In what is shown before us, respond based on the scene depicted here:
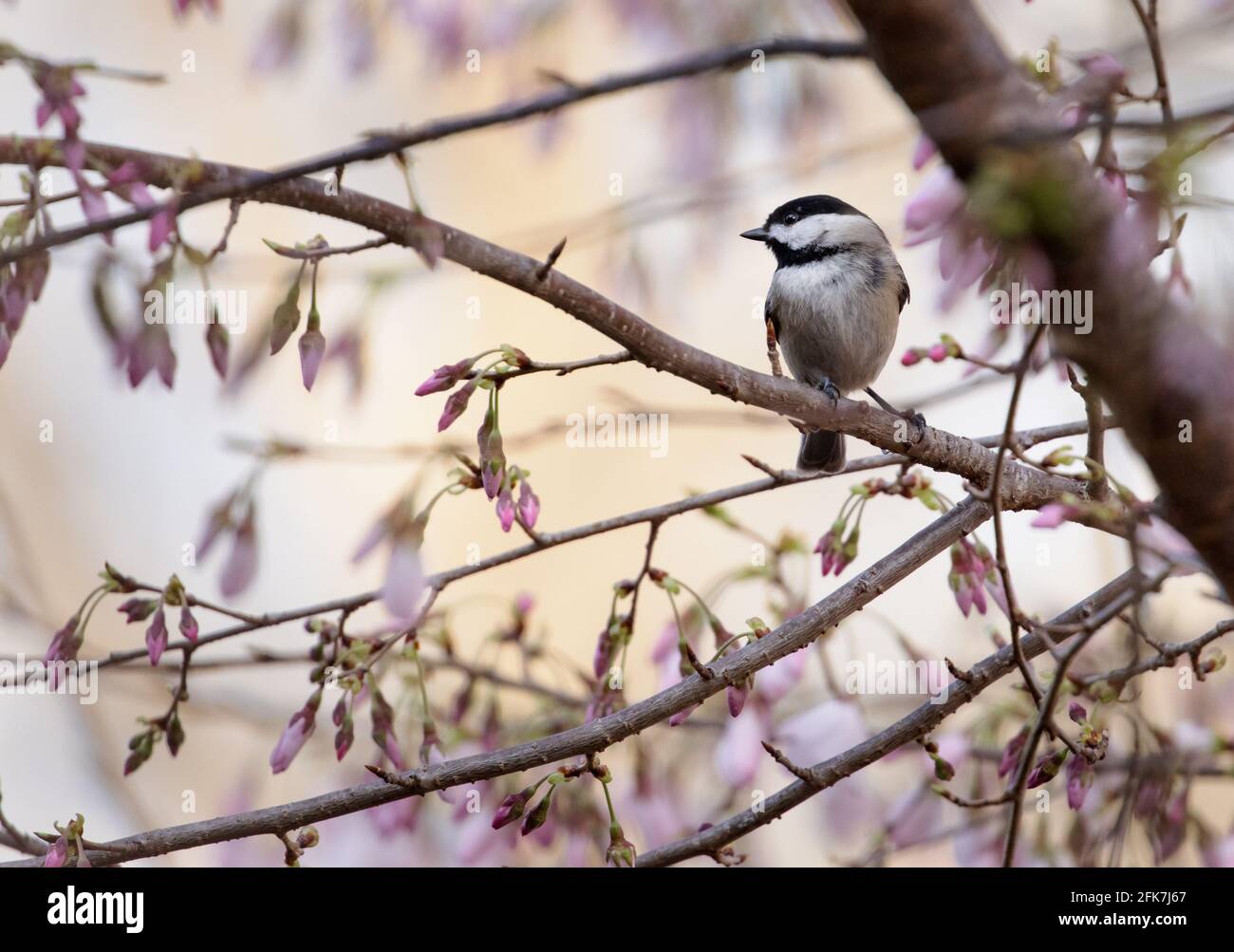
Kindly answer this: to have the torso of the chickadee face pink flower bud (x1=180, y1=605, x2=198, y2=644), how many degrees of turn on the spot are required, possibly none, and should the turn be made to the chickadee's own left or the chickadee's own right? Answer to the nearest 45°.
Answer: approximately 45° to the chickadee's own right
